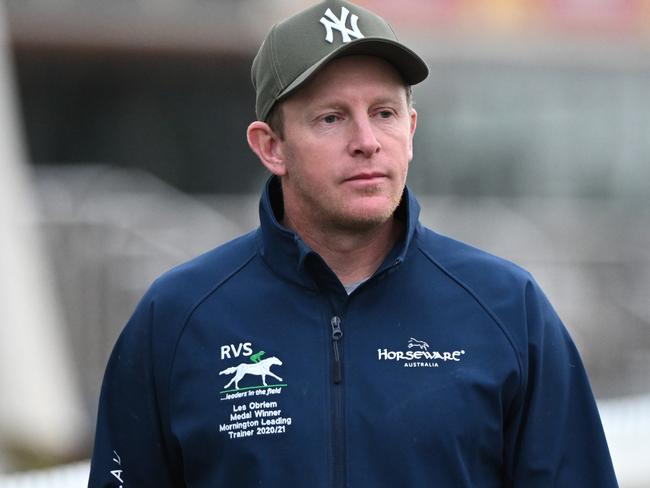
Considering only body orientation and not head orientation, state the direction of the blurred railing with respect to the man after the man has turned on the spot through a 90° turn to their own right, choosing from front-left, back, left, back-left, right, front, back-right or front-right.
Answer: right

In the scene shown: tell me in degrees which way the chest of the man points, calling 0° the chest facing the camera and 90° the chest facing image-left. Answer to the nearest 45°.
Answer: approximately 0°
